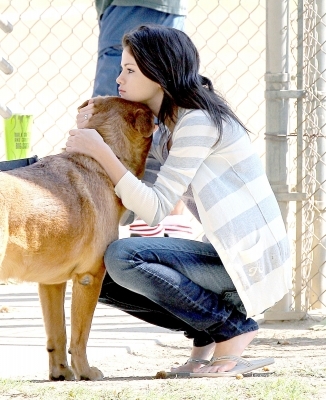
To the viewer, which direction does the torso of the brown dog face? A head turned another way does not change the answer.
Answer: to the viewer's right

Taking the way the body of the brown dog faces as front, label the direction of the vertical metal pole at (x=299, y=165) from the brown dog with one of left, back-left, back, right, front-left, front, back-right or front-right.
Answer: front-left

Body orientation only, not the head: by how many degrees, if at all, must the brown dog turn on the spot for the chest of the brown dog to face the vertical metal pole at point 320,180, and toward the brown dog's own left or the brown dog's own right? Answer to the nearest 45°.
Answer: approximately 45° to the brown dog's own left
